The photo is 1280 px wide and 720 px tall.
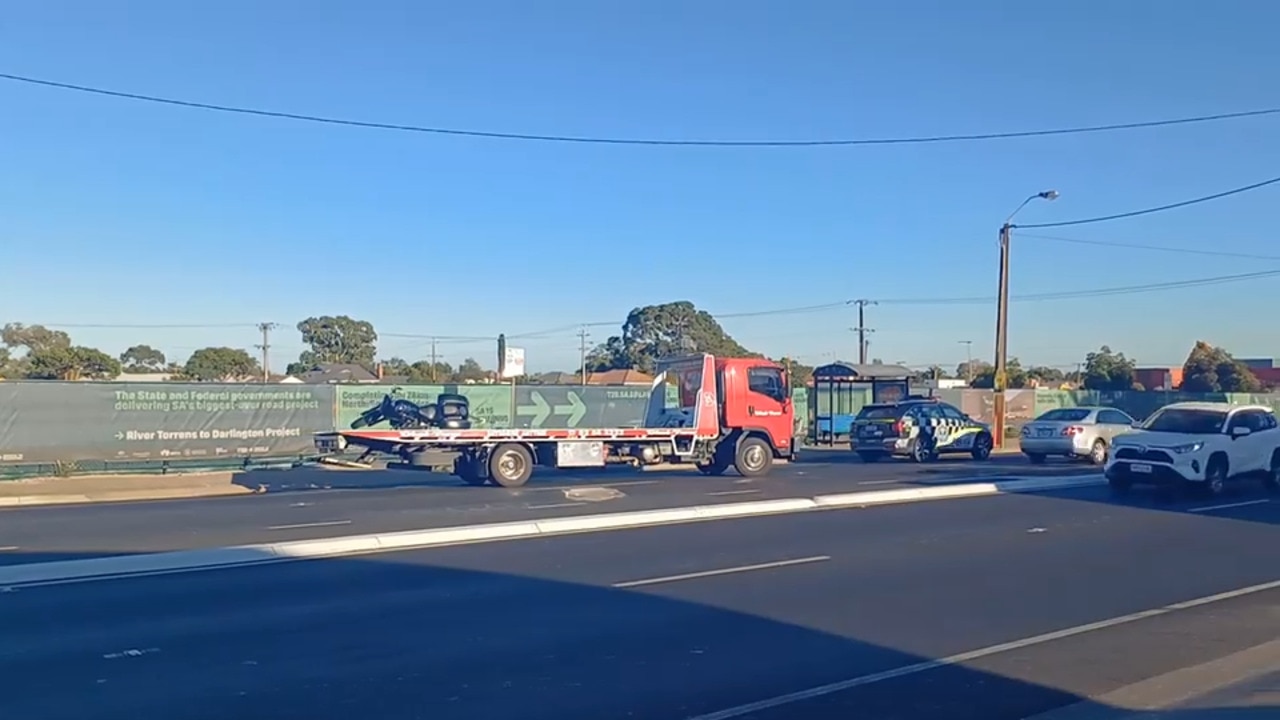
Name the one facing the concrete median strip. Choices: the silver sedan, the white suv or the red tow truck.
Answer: the white suv

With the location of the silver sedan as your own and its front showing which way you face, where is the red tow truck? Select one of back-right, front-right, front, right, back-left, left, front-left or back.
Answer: back

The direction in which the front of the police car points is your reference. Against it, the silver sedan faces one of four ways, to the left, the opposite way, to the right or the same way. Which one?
the same way

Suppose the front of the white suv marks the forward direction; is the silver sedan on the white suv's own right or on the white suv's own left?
on the white suv's own right

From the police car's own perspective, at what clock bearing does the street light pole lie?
The street light pole is roughly at 11 o'clock from the police car.

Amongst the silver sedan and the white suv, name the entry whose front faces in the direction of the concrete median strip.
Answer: the white suv

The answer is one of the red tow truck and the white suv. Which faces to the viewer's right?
the red tow truck

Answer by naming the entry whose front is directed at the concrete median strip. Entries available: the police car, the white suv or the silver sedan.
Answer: the white suv

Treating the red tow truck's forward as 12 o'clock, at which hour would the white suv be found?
The white suv is roughly at 1 o'clock from the red tow truck.

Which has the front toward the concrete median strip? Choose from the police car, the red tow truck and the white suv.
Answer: the white suv

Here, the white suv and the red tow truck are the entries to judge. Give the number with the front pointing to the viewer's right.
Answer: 1

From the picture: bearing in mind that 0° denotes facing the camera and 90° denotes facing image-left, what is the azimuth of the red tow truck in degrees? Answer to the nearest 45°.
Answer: approximately 270°

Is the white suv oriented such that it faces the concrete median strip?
yes

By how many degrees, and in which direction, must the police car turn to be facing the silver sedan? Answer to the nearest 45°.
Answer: approximately 45° to its right

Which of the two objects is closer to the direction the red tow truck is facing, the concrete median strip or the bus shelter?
the bus shelter

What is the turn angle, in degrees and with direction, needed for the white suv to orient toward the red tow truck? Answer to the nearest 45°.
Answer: approximately 45° to its right

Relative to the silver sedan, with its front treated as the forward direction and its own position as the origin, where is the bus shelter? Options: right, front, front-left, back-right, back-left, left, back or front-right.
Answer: left

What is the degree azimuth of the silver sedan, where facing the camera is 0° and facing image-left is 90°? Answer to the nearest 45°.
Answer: approximately 225°

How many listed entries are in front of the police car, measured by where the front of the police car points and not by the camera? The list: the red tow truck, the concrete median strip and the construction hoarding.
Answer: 0
